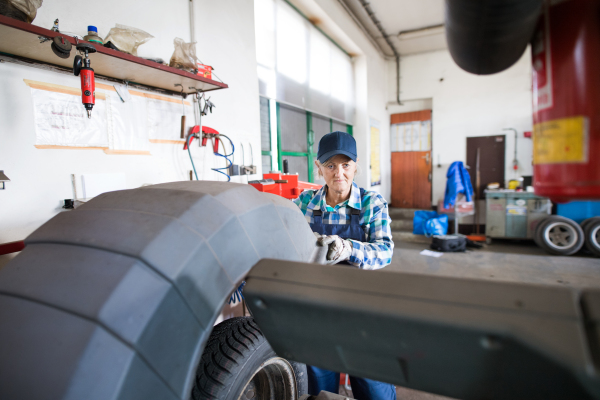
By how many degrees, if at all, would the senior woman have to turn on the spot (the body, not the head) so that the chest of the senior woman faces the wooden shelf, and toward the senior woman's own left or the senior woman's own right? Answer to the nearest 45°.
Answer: approximately 90° to the senior woman's own right

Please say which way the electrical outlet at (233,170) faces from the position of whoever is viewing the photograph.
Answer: facing the viewer and to the right of the viewer

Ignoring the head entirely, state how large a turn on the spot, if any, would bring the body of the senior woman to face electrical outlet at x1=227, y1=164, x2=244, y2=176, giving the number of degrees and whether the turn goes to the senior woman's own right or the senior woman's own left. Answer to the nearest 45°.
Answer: approximately 135° to the senior woman's own right

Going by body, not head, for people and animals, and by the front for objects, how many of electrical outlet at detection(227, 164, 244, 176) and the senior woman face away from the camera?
0

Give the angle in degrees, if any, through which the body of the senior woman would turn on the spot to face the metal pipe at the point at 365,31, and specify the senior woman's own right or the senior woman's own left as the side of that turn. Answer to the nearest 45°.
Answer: approximately 180°

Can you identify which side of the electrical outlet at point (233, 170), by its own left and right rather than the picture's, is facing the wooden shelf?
right

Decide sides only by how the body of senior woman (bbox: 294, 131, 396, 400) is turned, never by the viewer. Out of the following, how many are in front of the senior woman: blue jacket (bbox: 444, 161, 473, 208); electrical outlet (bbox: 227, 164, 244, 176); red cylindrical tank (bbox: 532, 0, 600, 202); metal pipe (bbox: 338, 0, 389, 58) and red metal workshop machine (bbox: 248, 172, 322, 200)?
1

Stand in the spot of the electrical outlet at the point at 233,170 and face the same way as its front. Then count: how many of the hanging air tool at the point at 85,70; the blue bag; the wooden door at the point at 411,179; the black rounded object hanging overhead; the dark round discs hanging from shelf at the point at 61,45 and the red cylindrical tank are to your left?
2

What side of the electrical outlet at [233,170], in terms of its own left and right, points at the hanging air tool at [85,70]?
right

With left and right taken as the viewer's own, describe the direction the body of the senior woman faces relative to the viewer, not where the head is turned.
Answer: facing the viewer

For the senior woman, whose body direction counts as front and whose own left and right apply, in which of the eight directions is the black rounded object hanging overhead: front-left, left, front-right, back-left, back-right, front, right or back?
front

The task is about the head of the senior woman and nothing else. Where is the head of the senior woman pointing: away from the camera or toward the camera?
toward the camera

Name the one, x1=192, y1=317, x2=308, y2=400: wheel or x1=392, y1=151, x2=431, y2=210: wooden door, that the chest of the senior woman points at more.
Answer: the wheel

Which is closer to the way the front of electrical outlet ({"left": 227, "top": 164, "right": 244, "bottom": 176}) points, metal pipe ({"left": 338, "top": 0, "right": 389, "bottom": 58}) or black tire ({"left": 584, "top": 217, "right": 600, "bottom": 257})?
the black tire

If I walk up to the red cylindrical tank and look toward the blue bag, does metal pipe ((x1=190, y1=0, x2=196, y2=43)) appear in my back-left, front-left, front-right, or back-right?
front-left

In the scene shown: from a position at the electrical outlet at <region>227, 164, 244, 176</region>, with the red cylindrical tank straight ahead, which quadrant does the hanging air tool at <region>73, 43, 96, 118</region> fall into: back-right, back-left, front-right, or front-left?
front-right
